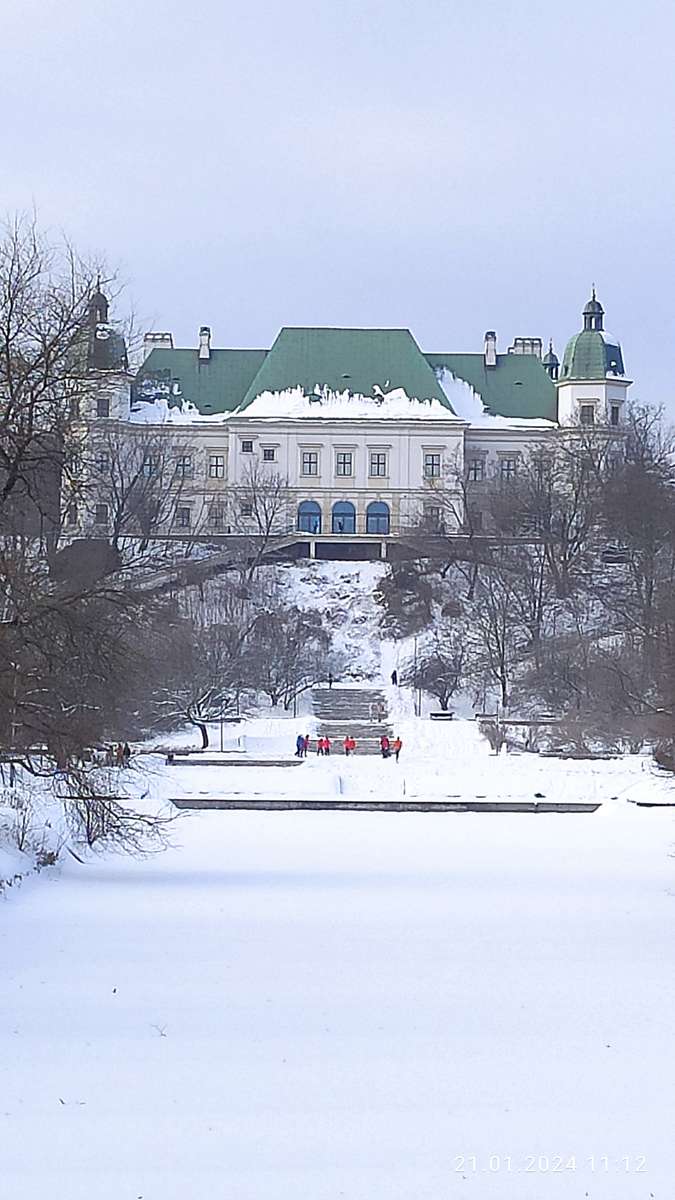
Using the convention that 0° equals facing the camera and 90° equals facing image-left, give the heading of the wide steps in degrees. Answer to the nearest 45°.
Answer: approximately 0°
